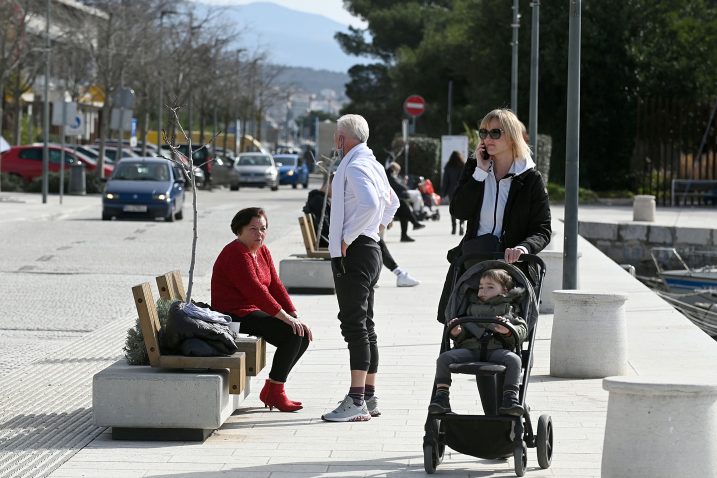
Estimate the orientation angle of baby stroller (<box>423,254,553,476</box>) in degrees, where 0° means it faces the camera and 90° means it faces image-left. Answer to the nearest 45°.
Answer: approximately 0°

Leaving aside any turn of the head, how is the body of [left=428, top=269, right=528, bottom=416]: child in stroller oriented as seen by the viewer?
toward the camera

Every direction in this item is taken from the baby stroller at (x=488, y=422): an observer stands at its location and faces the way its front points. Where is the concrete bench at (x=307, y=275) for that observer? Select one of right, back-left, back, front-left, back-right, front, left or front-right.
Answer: back

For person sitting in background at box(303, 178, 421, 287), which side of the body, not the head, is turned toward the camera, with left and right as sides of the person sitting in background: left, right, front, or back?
right

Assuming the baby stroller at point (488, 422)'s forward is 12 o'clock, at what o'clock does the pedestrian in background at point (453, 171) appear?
The pedestrian in background is roughly at 6 o'clock from the baby stroller.

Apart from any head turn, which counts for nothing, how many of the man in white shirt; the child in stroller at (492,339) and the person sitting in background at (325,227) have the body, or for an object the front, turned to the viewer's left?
1

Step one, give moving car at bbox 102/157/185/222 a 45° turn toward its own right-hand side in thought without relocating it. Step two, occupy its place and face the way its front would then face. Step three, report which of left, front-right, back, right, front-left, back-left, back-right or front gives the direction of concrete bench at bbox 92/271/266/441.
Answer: front-left

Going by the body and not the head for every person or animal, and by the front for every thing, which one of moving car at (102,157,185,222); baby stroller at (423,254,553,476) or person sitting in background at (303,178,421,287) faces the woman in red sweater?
the moving car

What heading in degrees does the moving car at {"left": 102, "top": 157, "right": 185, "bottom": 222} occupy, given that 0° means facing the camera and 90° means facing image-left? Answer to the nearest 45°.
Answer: approximately 0°

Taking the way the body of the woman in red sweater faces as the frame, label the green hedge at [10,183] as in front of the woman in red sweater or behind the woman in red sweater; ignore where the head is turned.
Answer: behind

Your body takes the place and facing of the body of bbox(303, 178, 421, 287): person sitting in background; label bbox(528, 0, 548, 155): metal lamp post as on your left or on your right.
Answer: on your left

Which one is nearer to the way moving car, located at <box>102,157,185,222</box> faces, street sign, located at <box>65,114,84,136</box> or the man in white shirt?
the man in white shirt

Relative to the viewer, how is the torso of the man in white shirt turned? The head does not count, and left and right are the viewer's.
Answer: facing to the left of the viewer
